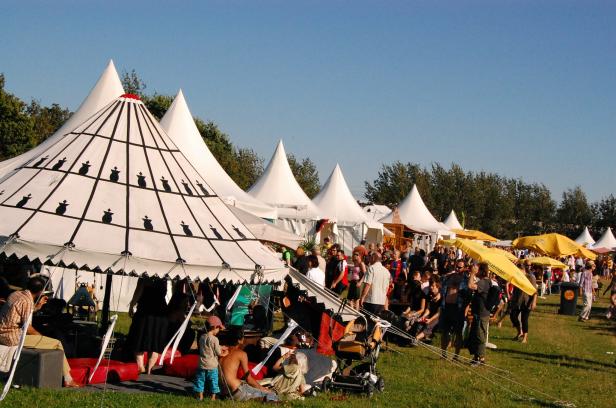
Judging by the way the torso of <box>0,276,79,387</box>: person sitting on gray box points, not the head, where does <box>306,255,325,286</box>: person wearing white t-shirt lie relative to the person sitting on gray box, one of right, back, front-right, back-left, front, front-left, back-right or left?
front-left

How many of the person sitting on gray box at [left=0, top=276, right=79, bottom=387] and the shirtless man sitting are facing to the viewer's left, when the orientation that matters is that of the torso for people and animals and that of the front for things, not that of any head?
0

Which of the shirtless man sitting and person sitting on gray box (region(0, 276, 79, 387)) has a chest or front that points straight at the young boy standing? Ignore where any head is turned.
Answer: the person sitting on gray box

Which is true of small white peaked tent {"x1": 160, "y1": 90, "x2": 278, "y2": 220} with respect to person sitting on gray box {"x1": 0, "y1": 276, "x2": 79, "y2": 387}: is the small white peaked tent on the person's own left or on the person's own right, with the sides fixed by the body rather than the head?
on the person's own left

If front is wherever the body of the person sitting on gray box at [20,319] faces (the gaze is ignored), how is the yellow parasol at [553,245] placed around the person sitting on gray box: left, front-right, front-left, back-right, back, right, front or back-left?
front-left

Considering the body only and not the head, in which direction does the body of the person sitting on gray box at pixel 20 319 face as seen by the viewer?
to the viewer's right

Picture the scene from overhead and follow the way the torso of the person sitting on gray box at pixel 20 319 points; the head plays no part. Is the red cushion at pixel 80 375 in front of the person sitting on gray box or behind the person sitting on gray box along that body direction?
in front

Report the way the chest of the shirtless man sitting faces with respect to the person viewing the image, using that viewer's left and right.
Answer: facing away from the viewer and to the right of the viewer

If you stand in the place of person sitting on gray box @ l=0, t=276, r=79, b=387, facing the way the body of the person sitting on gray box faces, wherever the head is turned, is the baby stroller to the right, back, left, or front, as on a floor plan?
front

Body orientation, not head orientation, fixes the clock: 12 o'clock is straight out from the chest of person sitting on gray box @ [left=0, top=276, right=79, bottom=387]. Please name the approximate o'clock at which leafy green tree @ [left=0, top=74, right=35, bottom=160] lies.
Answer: The leafy green tree is roughly at 9 o'clock from the person sitting on gray box.

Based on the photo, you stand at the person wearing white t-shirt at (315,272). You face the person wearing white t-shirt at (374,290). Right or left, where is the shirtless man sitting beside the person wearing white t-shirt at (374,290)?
right
